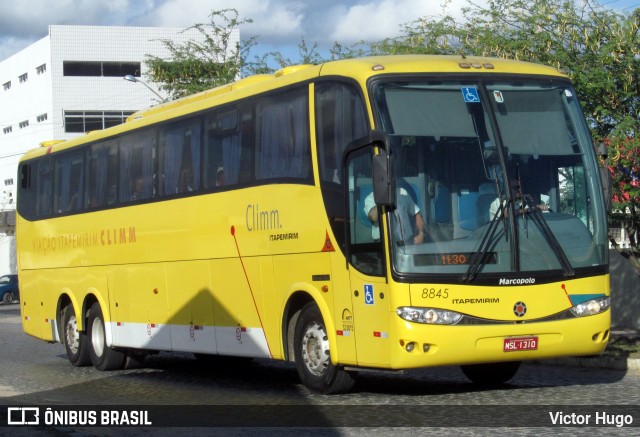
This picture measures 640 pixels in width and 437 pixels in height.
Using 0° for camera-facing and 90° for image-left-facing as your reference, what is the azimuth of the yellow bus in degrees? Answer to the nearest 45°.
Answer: approximately 315°

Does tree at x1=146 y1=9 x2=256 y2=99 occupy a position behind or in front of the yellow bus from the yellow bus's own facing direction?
behind
